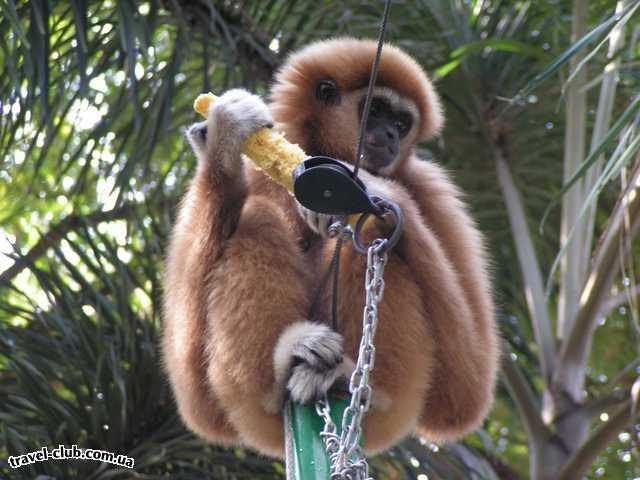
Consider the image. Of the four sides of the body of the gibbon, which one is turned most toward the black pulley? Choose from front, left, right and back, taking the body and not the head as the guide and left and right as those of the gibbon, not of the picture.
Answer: front

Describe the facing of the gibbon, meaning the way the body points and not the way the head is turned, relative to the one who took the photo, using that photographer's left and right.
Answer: facing the viewer

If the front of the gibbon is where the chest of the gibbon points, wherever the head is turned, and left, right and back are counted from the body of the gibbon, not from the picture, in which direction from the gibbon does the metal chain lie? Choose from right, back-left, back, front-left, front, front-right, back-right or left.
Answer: front
